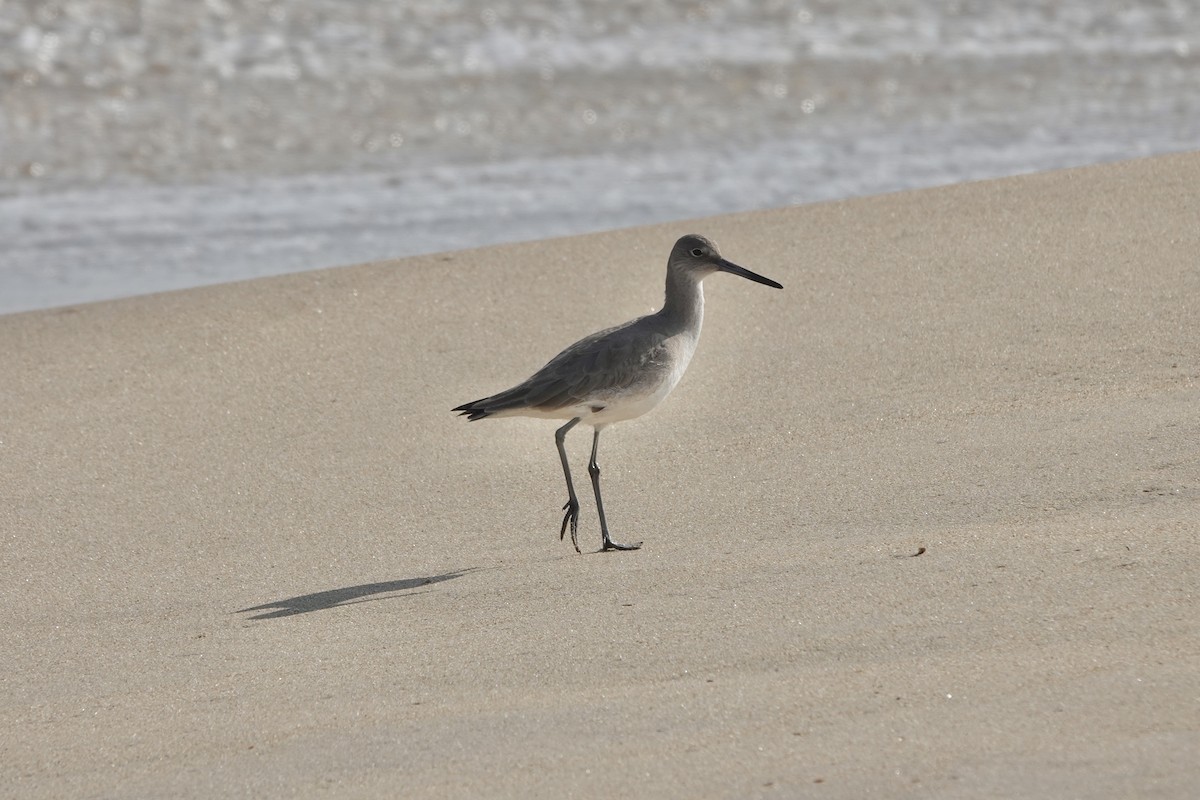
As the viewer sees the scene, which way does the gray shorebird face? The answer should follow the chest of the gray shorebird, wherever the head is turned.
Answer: to the viewer's right
